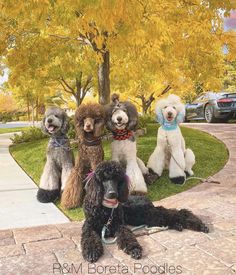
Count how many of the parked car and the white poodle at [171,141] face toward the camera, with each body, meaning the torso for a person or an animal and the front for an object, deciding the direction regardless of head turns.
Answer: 1

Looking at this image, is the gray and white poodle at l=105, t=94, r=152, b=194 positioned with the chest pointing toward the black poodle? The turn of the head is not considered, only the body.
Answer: yes

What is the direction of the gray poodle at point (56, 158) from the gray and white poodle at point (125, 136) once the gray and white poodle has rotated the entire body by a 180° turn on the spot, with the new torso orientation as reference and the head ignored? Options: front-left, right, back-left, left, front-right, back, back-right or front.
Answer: left

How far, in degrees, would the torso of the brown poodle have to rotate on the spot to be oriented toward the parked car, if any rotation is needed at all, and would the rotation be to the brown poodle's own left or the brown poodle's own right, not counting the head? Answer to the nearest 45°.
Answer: approximately 135° to the brown poodle's own left

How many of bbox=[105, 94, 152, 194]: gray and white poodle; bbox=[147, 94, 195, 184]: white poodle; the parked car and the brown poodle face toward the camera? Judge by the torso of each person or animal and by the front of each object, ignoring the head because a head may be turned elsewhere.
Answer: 3

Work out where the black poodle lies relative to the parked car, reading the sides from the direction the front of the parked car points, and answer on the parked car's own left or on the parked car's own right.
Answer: on the parked car's own left

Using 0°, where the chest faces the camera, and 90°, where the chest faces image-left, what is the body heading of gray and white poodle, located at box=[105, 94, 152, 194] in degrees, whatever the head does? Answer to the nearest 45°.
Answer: approximately 0°

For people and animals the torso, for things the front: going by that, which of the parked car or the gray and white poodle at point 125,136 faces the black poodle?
the gray and white poodle

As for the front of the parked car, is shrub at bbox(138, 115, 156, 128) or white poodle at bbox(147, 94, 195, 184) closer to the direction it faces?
the shrub

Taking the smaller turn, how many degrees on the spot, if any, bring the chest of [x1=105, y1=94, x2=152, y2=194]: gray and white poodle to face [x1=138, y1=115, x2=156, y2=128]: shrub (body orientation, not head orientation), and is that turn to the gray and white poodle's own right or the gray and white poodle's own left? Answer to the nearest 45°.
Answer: approximately 180°
